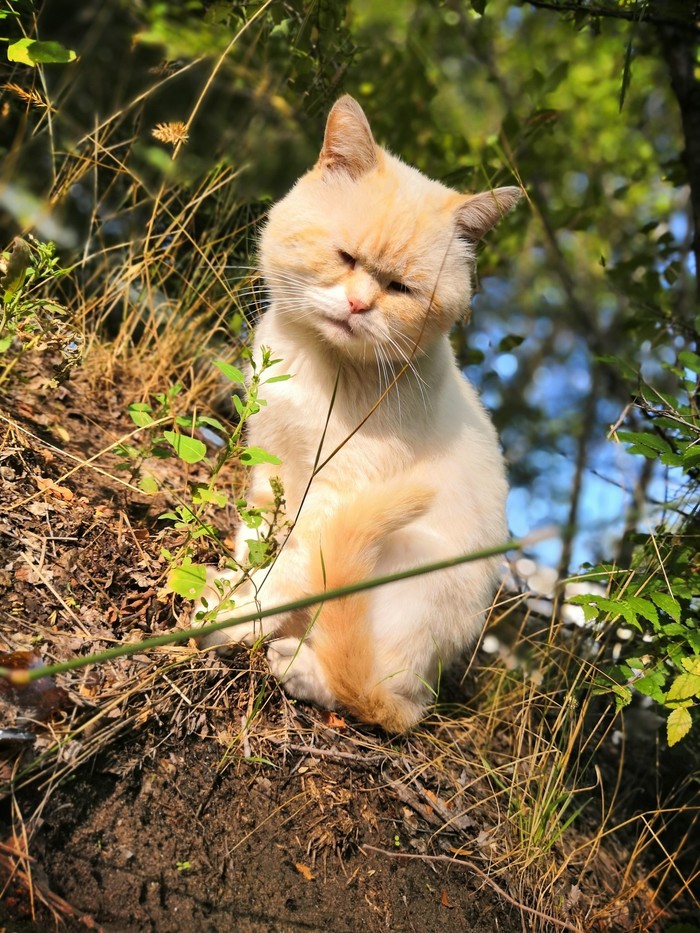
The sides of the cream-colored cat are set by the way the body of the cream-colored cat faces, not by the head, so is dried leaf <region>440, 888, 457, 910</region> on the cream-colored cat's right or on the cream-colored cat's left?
on the cream-colored cat's left

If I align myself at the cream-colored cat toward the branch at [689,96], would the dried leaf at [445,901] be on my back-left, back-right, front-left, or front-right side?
back-right

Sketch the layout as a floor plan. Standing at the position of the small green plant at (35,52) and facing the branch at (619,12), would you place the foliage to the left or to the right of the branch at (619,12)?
right

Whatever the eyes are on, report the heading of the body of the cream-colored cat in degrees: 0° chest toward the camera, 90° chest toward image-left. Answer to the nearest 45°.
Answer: approximately 45°
